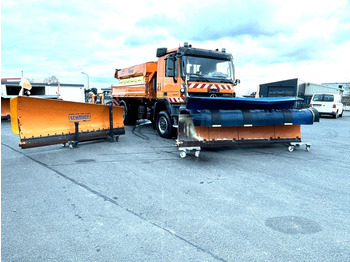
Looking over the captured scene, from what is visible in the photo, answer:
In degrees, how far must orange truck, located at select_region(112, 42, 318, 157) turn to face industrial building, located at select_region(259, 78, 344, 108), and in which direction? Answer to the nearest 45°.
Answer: approximately 135° to its left

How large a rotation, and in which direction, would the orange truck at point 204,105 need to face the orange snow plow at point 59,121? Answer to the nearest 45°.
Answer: approximately 135° to its right

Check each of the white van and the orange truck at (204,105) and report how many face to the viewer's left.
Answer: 0

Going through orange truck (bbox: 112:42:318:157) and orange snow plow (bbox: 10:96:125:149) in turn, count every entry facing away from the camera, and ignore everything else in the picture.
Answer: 0

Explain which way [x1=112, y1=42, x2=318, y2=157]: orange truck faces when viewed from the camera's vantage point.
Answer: facing the viewer and to the right of the viewer

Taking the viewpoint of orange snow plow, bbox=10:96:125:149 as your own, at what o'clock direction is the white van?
The white van is roughly at 10 o'clock from the orange snow plow.

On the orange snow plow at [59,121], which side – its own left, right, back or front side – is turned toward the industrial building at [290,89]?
left

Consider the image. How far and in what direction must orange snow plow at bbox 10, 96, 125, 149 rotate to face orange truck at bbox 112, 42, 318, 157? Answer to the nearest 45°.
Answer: approximately 45° to its left

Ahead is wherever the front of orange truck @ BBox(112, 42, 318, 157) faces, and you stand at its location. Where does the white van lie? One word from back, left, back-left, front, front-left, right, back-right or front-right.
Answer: left
